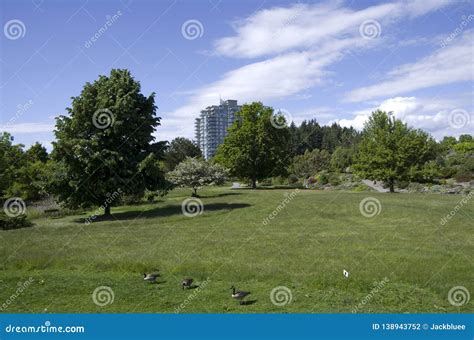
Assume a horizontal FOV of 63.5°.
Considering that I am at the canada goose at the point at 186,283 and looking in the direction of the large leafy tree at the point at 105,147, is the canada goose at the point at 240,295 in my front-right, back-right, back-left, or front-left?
back-right

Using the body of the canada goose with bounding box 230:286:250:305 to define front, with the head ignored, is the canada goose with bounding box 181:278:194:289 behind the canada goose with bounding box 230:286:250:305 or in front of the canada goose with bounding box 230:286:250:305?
in front

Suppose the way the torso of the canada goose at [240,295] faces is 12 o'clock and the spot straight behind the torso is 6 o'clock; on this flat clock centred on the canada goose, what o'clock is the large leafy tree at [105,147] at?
The large leafy tree is roughly at 2 o'clock from the canada goose.

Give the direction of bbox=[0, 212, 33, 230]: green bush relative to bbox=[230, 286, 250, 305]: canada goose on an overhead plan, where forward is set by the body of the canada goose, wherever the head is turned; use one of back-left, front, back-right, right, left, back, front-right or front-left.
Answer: front-right

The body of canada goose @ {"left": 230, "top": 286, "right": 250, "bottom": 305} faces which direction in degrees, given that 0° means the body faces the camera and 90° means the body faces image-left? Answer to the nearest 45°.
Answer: approximately 90°
